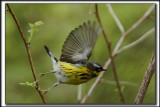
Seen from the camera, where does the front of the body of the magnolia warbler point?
to the viewer's right
